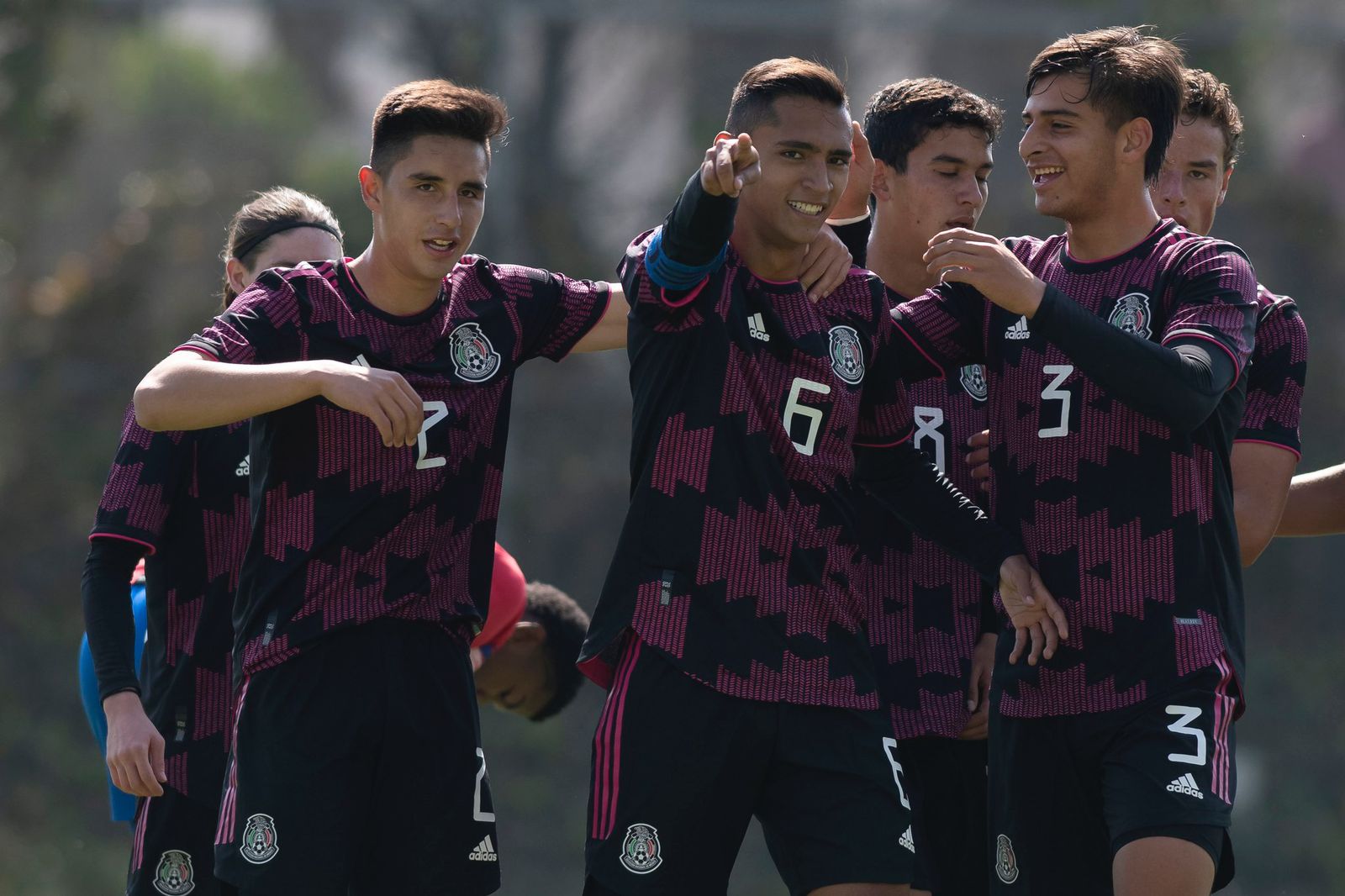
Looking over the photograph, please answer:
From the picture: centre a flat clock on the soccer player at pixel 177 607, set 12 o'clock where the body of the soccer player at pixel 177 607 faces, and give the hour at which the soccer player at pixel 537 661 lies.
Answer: the soccer player at pixel 537 661 is roughly at 9 o'clock from the soccer player at pixel 177 607.

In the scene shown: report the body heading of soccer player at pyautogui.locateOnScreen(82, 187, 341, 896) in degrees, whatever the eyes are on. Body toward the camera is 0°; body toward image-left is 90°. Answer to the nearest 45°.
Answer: approximately 315°

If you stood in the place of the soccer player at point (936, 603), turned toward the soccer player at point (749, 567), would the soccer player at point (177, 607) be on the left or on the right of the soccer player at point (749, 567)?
right

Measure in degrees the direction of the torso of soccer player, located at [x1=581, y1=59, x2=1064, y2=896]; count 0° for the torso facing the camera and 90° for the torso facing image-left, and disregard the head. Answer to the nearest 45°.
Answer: approximately 315°

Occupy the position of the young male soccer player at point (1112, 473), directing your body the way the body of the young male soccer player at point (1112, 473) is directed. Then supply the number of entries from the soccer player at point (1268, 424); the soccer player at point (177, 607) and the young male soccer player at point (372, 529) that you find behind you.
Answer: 1

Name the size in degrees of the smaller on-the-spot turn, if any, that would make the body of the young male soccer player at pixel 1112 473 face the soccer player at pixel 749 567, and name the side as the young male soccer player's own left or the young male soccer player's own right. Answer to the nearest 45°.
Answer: approximately 45° to the young male soccer player's own right

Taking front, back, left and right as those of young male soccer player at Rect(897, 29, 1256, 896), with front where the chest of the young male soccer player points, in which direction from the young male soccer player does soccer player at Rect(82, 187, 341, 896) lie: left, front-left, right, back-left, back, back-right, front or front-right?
front-right

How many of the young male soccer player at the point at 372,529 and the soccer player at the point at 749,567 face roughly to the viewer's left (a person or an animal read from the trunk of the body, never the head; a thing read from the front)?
0

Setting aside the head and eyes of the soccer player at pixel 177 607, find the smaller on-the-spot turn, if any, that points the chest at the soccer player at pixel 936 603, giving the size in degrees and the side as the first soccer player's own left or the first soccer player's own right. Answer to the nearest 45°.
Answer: approximately 45° to the first soccer player's own left

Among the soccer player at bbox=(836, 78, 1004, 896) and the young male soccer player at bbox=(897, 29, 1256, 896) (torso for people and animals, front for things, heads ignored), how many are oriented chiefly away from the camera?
0
